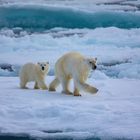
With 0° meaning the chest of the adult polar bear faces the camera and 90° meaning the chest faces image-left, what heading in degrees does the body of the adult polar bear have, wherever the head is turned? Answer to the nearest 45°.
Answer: approximately 270°

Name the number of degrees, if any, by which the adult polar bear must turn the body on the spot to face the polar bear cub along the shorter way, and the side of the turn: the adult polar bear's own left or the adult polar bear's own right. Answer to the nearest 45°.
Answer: approximately 135° to the adult polar bear's own left
